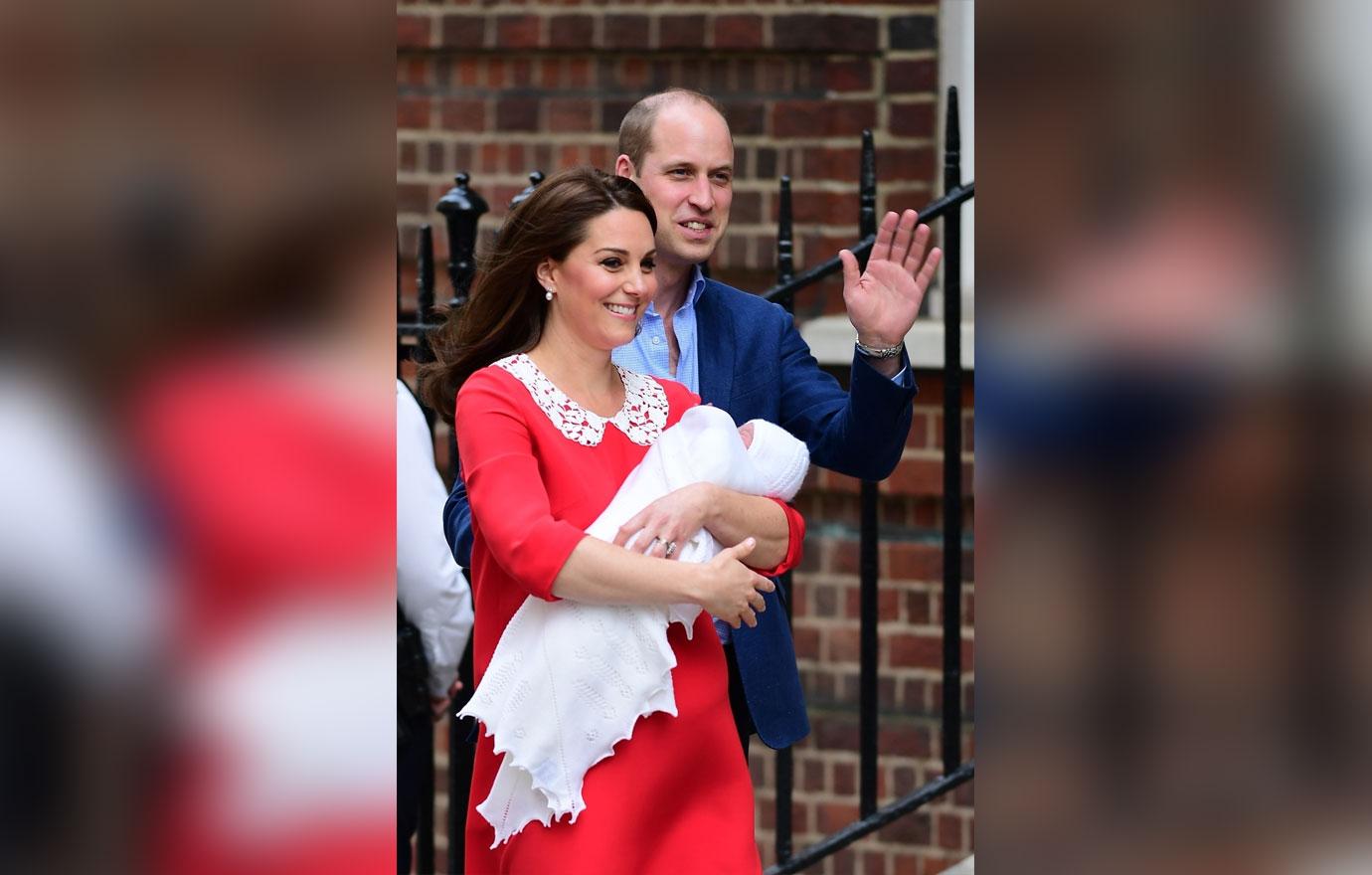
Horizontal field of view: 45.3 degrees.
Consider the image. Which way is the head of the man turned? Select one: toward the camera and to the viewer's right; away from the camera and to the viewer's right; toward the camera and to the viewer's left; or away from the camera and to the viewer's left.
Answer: toward the camera and to the viewer's right

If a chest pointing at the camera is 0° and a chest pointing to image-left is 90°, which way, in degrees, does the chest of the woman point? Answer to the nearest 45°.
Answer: approximately 315°

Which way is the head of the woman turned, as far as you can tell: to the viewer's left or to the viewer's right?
to the viewer's right

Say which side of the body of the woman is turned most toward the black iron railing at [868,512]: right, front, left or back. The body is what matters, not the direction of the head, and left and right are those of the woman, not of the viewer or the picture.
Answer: left
